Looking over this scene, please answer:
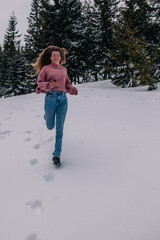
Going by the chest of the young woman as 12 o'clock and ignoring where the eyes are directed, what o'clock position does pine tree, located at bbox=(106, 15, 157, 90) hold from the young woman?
The pine tree is roughly at 7 o'clock from the young woman.

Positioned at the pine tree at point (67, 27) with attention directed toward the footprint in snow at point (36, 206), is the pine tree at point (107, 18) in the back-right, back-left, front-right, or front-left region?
back-left

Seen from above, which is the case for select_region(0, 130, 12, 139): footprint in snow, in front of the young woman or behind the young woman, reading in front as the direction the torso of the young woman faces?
behind

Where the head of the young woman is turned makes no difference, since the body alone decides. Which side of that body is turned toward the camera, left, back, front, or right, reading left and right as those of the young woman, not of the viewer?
front

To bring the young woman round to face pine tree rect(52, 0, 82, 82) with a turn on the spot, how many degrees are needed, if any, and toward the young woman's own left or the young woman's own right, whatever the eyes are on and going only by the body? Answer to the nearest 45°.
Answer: approximately 180°

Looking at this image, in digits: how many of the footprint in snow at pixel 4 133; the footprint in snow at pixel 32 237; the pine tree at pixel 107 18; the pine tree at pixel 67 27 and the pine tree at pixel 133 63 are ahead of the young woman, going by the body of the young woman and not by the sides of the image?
1

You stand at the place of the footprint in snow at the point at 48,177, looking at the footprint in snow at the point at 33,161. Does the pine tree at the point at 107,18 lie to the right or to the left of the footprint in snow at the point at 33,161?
right

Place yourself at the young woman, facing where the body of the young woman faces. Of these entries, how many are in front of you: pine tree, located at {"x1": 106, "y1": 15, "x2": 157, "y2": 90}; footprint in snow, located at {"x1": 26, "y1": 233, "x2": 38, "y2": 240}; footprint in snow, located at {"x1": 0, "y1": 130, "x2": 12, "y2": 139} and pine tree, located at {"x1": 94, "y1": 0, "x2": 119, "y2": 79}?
1

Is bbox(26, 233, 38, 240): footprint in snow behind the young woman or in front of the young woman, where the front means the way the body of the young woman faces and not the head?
in front
